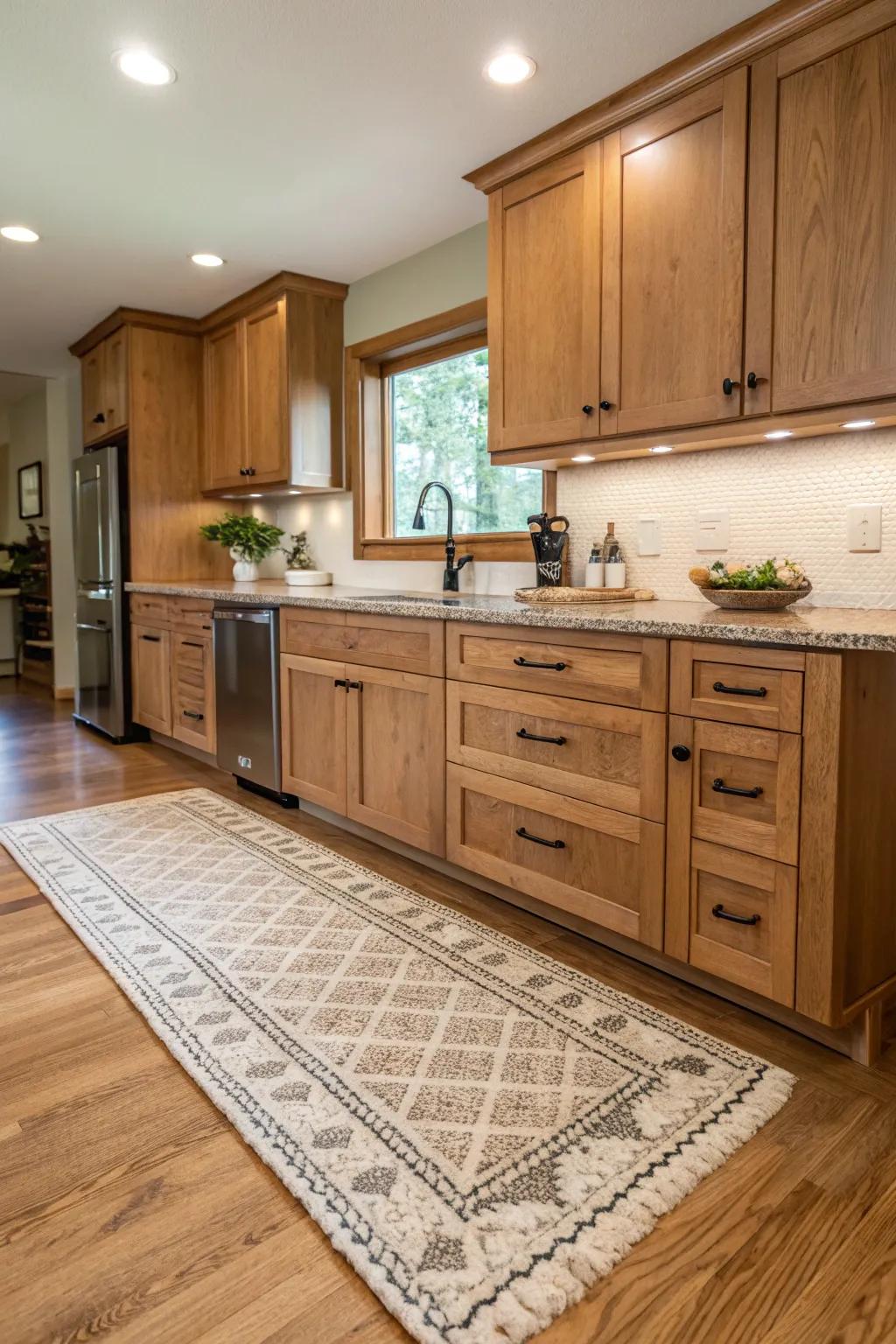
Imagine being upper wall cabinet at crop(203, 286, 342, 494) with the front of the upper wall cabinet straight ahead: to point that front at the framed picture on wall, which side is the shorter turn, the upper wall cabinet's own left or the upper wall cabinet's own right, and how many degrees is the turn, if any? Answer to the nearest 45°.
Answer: approximately 90° to the upper wall cabinet's own right

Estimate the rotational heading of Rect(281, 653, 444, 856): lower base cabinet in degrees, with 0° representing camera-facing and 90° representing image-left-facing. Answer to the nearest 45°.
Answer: approximately 45°

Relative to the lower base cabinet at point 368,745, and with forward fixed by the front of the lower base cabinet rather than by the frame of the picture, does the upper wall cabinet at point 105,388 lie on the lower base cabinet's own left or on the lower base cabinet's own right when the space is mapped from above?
on the lower base cabinet's own right

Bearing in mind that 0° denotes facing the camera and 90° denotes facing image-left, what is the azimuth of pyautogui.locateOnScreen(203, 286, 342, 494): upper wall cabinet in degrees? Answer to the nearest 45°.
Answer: approximately 45°

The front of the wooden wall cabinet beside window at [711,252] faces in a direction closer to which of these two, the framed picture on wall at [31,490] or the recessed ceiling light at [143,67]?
the recessed ceiling light

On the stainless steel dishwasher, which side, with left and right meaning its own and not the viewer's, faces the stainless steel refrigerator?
right
